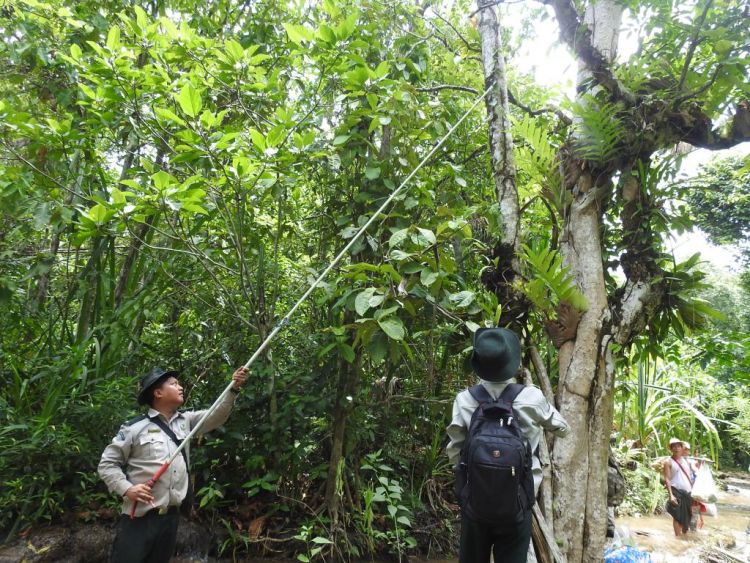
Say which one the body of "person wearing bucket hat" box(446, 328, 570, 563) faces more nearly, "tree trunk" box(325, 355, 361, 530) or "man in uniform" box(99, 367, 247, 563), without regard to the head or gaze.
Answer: the tree trunk

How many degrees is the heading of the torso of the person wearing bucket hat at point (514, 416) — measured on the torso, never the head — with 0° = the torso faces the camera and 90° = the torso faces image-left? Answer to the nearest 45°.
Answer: approximately 180°

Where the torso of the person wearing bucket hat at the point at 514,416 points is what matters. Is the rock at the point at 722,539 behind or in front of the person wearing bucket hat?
in front

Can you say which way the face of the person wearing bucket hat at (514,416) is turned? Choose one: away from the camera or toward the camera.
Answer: away from the camera

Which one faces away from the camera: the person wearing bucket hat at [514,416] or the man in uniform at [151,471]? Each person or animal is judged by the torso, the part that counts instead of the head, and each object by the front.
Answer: the person wearing bucket hat

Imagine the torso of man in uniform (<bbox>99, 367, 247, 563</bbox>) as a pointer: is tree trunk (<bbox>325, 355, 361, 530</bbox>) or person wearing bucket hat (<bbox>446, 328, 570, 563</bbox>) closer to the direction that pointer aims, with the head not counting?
the person wearing bucket hat

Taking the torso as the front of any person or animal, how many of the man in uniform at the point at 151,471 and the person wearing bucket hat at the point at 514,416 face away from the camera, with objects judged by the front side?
1

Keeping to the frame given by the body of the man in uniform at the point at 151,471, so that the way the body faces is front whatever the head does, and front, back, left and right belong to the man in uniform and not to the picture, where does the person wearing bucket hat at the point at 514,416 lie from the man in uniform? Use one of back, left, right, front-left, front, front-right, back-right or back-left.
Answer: front

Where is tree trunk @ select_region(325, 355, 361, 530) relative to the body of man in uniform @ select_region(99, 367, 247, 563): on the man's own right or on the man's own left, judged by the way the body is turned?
on the man's own left

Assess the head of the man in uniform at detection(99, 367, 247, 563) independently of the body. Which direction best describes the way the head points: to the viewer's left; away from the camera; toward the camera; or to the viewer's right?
to the viewer's right

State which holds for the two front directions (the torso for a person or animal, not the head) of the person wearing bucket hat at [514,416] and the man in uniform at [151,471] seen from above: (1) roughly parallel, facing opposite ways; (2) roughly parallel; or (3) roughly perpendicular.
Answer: roughly perpendicular

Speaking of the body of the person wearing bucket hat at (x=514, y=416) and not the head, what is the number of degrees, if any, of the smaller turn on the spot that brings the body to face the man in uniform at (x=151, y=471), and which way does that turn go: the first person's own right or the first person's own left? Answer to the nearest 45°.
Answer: approximately 90° to the first person's own left

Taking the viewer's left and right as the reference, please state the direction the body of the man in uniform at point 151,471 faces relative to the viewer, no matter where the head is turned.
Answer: facing the viewer and to the right of the viewer
